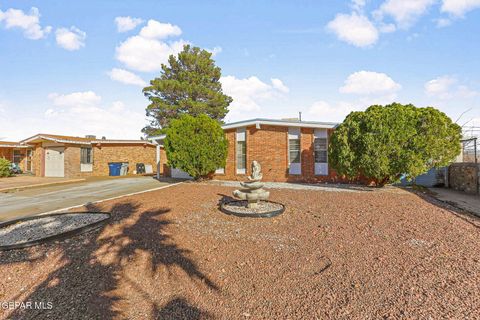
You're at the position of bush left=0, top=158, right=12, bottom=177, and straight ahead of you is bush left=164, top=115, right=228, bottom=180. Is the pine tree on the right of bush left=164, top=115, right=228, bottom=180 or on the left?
left

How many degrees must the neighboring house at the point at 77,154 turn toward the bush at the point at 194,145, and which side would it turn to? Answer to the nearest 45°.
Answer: approximately 45° to its left

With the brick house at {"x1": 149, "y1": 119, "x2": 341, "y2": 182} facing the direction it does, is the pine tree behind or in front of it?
behind

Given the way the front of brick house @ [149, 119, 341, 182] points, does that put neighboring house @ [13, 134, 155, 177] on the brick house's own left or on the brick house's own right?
on the brick house's own right

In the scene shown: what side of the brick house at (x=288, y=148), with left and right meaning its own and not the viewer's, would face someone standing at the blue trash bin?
right

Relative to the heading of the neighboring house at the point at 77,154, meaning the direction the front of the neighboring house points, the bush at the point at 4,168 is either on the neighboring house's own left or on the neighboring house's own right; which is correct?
on the neighboring house's own right

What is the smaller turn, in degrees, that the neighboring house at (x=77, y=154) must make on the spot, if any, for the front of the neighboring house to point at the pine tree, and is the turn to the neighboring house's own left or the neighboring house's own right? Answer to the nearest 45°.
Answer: approximately 90° to the neighboring house's own left

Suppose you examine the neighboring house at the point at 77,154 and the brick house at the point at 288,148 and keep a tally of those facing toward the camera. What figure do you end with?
2

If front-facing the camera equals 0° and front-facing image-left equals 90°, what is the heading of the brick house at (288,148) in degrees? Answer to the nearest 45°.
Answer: approximately 0°

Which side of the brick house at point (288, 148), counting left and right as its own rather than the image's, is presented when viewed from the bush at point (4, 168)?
right

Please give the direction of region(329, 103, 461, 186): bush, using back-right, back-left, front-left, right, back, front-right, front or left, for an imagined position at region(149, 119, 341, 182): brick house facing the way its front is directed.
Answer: front-left

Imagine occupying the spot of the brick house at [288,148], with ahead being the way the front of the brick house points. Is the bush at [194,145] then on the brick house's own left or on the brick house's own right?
on the brick house's own right
